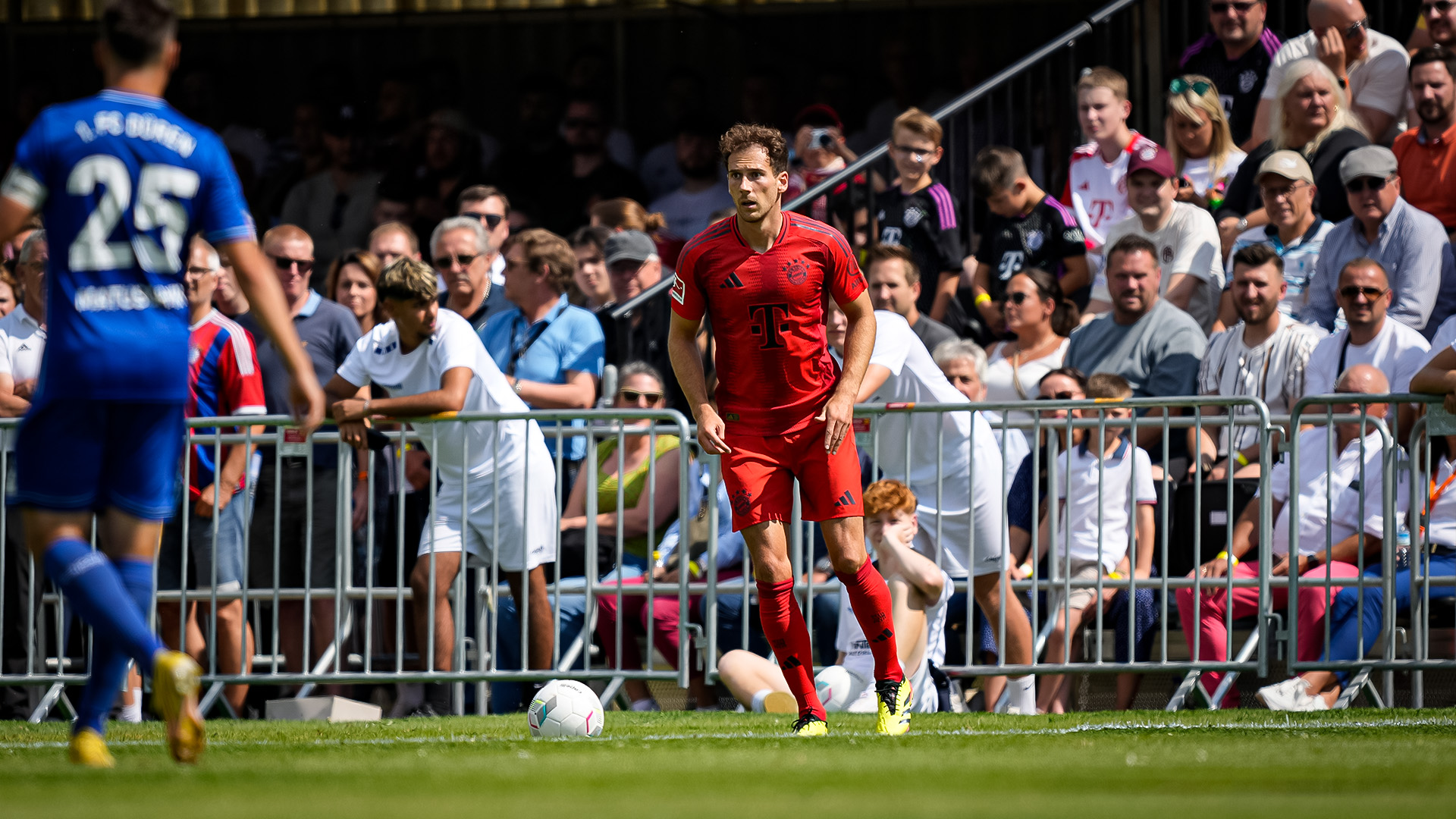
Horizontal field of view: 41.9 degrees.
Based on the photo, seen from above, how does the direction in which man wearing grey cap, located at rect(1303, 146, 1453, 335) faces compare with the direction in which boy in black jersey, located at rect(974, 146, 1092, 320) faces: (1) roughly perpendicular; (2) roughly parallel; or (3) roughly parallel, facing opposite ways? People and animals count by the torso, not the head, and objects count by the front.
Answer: roughly parallel

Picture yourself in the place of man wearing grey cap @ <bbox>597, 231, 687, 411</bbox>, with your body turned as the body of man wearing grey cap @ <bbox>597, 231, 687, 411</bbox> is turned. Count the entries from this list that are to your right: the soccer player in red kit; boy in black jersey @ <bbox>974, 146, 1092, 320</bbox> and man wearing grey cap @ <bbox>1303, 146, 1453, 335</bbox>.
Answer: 0

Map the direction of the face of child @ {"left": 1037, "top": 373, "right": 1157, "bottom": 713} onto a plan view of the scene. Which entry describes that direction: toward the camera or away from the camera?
toward the camera

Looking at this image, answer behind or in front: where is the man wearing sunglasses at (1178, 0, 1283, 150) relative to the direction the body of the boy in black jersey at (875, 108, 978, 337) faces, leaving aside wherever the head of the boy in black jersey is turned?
behind

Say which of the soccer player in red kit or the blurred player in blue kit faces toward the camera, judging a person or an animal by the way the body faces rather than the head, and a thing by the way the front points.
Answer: the soccer player in red kit

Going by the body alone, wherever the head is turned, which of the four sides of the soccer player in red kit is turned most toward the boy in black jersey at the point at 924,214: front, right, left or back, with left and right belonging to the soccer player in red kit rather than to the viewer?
back

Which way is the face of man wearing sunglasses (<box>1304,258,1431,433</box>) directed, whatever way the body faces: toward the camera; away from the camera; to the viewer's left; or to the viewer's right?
toward the camera

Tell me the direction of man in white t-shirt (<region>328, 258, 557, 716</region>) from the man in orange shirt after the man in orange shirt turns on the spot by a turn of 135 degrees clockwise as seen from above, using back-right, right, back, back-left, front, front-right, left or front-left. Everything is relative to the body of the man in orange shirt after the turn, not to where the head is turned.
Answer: back-left

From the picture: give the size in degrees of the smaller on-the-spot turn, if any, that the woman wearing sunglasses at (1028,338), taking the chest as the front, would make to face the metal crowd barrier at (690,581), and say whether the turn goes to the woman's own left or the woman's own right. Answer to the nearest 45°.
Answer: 0° — they already face it

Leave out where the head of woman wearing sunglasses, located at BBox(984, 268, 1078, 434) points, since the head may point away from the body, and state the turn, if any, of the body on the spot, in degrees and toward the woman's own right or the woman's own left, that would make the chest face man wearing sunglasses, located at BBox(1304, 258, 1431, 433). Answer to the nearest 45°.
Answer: approximately 90° to the woman's own left

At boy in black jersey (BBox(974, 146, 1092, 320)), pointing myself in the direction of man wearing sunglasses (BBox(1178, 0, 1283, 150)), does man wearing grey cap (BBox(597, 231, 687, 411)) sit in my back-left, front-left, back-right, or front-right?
back-left

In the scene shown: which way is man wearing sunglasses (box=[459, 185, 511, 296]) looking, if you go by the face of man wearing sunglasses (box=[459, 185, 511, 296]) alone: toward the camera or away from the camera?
toward the camera

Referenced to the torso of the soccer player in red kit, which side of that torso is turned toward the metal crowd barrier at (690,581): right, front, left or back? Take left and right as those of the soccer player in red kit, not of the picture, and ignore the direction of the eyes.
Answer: back

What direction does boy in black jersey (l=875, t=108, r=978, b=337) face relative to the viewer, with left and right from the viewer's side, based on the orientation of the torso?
facing the viewer and to the left of the viewer

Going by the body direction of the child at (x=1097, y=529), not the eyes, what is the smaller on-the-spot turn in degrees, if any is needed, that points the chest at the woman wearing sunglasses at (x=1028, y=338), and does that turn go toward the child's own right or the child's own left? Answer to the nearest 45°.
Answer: approximately 180°

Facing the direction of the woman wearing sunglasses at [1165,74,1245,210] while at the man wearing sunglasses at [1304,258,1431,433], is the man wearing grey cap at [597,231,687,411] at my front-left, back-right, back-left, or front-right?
front-left

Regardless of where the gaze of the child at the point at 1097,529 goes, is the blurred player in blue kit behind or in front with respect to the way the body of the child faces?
in front

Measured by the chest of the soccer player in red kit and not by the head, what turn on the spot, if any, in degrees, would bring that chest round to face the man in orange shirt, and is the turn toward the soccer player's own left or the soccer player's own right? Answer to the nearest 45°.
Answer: approximately 135° to the soccer player's own left

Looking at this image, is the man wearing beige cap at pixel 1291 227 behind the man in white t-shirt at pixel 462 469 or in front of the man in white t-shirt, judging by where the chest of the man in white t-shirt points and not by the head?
behind

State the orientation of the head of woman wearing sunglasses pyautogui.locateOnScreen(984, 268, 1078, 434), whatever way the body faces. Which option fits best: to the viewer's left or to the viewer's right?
to the viewer's left

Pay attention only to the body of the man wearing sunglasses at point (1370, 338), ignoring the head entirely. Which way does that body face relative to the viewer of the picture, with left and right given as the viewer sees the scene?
facing the viewer

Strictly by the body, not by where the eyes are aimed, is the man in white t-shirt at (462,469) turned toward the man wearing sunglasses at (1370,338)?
no
